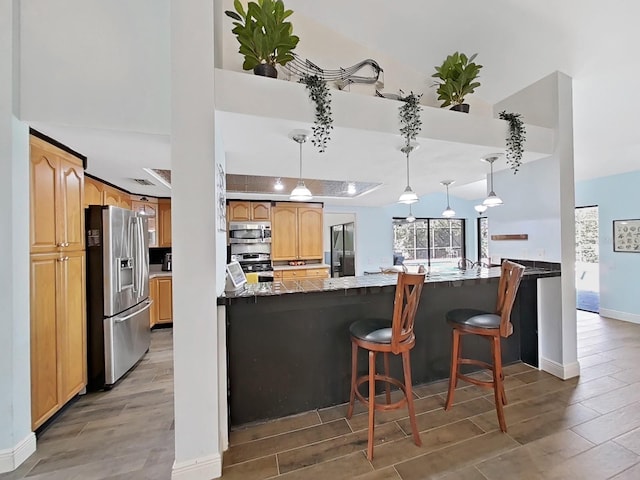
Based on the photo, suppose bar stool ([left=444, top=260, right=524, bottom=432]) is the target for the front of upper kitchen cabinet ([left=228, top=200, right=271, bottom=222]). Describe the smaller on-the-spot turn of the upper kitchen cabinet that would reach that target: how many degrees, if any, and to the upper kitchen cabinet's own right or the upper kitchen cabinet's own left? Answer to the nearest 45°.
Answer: approximately 45° to the upper kitchen cabinet's own left

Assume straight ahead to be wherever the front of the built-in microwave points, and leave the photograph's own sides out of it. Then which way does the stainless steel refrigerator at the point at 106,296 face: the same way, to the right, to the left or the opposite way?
to the left

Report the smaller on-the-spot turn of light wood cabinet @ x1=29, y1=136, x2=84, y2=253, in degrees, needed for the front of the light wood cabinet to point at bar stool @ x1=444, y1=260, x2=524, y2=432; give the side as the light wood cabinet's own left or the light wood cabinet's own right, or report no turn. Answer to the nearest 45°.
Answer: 0° — it already faces it

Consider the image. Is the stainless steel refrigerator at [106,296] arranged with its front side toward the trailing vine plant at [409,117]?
yes

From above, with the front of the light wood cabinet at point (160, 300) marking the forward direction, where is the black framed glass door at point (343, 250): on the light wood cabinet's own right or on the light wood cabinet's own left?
on the light wood cabinet's own left

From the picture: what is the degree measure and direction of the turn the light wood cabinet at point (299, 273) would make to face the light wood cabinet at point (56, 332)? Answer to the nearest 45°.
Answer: approximately 45° to its right

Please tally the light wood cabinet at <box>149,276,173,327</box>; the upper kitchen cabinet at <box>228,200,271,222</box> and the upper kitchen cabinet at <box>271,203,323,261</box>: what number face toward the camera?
3

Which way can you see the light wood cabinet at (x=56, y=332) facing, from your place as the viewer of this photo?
facing the viewer and to the right of the viewer

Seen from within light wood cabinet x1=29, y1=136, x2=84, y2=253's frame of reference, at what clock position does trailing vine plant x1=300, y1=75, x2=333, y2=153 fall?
The trailing vine plant is roughly at 12 o'clock from the light wood cabinet.

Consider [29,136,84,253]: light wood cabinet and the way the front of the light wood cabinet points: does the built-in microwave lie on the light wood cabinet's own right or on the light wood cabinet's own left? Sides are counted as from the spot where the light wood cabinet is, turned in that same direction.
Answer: on the light wood cabinet's own left

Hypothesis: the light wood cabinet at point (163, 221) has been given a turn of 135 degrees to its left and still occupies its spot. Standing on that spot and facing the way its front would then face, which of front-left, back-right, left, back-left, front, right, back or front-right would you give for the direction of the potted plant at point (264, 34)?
back-right

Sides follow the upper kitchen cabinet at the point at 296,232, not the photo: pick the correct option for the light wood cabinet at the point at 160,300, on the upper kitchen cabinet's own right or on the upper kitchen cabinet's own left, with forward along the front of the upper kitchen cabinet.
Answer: on the upper kitchen cabinet's own right

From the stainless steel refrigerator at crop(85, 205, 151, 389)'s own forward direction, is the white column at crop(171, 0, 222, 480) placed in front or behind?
in front

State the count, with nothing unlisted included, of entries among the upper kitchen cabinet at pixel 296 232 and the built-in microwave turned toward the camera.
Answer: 2

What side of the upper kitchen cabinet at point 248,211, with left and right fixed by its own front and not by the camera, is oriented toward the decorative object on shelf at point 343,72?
front

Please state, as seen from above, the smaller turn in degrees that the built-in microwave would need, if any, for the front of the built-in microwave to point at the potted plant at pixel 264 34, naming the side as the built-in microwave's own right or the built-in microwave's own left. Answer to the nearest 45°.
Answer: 0° — it already faces it

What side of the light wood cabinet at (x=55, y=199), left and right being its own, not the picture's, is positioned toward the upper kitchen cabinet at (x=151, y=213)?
left
